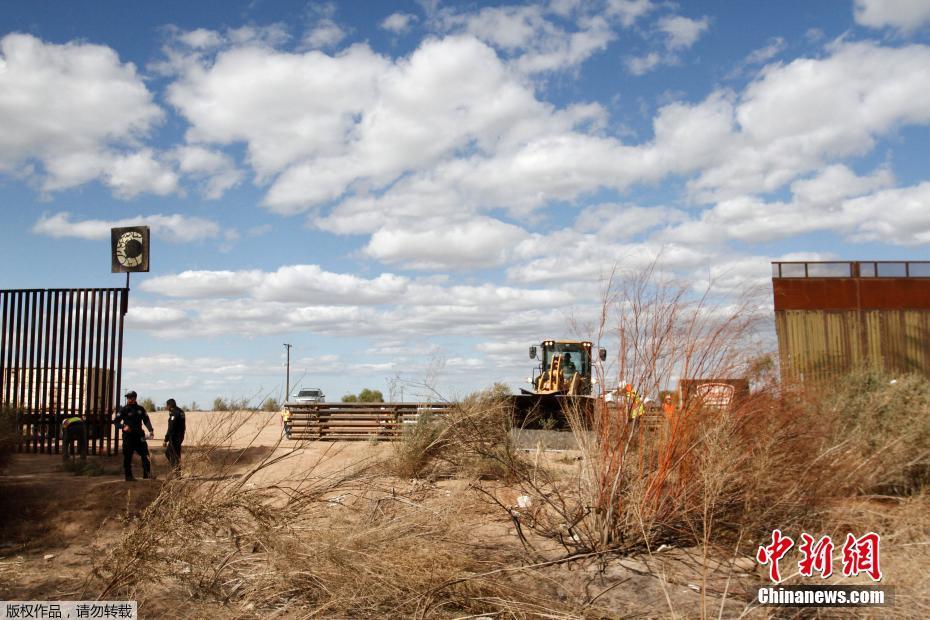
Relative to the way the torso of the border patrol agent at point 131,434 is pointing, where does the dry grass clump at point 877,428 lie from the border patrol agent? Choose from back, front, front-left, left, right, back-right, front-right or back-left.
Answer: front-left

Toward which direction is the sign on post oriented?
toward the camera

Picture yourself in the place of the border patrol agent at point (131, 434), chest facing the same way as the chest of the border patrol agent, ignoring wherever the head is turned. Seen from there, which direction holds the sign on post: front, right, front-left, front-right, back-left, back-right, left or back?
back

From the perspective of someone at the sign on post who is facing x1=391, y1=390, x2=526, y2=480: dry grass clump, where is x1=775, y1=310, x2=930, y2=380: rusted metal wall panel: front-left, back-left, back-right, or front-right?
front-left

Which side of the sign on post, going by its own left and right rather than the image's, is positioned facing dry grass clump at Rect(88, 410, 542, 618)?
front

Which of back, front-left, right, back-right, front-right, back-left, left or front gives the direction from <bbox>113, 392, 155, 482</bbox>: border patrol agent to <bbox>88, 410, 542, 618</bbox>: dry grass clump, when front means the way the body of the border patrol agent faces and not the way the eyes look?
front

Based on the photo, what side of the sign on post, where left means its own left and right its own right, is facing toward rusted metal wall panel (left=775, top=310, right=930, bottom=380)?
left

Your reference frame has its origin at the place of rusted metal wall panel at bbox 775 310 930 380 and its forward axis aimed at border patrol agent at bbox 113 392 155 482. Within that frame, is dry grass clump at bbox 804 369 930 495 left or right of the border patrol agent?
left

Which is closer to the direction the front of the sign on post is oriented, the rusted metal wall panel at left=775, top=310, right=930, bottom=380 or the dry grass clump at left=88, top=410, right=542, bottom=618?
the dry grass clump

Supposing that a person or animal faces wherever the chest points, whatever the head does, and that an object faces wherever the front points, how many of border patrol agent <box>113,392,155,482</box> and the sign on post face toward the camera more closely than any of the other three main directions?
2

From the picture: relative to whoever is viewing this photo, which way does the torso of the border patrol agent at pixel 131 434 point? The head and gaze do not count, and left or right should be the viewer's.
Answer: facing the viewer

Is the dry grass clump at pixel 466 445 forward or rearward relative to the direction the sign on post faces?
forward
